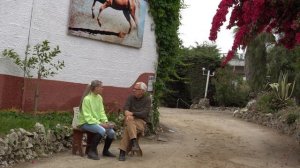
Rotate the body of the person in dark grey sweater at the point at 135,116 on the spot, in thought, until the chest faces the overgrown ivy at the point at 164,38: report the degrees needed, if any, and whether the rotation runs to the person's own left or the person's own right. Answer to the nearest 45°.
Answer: approximately 135° to the person's own right

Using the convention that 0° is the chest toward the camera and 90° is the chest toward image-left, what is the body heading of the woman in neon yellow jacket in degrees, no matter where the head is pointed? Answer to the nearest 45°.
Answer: approximately 315°

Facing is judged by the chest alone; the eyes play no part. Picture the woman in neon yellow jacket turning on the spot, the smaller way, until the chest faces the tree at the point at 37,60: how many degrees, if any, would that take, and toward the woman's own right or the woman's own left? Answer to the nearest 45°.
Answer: approximately 180°

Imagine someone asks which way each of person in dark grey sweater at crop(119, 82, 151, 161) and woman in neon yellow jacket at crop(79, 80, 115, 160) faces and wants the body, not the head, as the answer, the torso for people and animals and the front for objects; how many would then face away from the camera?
0

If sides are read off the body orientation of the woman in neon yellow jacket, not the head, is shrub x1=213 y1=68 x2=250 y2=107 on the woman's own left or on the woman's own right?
on the woman's own left

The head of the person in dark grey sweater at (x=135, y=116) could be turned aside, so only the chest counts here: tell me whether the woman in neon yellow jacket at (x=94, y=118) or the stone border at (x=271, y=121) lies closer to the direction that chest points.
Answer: the woman in neon yellow jacket

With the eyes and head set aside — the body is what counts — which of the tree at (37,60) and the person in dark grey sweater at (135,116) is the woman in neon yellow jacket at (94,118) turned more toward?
the person in dark grey sweater

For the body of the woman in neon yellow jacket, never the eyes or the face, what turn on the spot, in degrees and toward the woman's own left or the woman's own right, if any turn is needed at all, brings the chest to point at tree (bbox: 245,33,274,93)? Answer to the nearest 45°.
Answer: approximately 90° to the woman's own left
